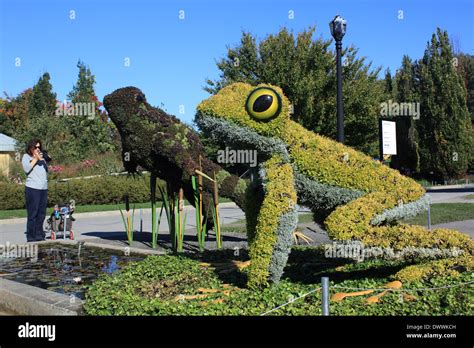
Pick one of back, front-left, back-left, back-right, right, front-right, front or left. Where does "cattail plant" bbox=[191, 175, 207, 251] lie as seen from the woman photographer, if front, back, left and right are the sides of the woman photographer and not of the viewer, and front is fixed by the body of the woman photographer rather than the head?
front

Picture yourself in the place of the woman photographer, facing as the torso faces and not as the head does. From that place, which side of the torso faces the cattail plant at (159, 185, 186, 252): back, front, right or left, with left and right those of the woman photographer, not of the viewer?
front

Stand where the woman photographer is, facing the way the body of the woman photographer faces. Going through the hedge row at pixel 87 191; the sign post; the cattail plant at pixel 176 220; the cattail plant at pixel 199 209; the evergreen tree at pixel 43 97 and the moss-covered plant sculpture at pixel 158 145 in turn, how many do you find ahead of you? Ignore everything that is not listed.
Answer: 4

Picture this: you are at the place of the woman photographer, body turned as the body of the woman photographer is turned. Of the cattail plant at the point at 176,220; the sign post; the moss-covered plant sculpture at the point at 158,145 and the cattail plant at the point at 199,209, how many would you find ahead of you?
4

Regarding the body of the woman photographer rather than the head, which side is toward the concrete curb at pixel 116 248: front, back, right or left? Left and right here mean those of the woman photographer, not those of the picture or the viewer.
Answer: front

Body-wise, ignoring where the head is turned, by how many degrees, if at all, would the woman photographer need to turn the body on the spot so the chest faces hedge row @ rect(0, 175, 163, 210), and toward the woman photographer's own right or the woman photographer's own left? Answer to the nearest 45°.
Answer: approximately 135° to the woman photographer's own left

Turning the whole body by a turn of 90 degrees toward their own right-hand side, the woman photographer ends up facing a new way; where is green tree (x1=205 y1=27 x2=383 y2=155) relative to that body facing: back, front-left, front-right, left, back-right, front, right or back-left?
back

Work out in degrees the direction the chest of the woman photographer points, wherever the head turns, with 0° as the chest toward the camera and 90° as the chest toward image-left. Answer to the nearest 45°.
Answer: approximately 315°

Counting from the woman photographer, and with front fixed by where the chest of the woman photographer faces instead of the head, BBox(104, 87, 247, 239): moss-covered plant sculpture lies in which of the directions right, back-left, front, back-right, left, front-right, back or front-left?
front

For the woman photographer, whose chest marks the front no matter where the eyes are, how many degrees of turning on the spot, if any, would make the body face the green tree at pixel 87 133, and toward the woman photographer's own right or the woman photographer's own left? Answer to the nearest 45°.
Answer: approximately 135° to the woman photographer's own left

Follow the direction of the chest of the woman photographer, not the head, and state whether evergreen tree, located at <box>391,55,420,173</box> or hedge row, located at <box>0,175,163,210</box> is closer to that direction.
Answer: the evergreen tree

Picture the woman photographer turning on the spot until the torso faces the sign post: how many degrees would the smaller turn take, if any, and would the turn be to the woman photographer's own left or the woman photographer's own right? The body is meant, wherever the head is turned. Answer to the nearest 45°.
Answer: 0° — they already face it

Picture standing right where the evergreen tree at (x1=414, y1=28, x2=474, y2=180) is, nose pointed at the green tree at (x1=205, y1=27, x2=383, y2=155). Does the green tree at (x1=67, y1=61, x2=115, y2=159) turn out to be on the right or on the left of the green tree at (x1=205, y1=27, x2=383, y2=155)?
right
